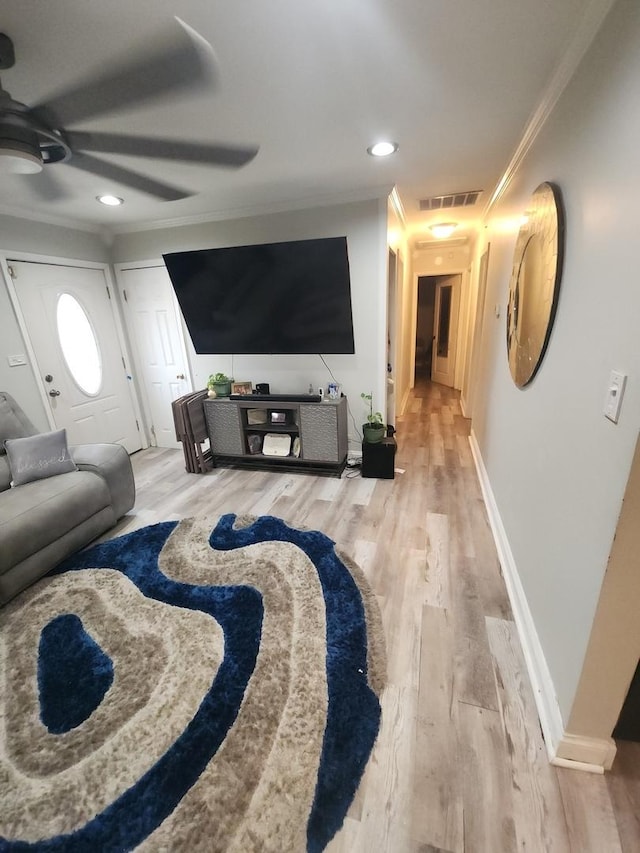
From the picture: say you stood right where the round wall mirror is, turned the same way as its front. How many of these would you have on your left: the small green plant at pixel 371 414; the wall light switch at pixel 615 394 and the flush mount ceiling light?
1

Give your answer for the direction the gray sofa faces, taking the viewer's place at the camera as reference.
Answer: facing the viewer and to the right of the viewer

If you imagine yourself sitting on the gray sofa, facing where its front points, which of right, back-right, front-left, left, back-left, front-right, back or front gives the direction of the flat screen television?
front-left

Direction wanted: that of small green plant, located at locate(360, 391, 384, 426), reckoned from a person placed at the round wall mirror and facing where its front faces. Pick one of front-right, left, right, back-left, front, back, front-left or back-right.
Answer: front-right

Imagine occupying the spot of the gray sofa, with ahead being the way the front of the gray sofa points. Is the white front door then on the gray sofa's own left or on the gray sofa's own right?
on the gray sofa's own left

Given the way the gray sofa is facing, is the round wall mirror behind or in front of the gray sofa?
in front

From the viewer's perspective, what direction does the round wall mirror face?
to the viewer's left

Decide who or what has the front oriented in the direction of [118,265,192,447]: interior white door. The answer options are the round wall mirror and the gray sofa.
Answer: the round wall mirror

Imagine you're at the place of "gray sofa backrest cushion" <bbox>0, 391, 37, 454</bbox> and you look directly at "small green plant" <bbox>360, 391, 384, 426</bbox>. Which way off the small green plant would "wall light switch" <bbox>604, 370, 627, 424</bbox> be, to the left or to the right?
right

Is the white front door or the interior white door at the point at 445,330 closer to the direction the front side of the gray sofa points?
the interior white door

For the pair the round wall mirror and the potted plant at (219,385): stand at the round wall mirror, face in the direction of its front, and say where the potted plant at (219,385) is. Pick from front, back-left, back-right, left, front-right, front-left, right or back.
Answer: front

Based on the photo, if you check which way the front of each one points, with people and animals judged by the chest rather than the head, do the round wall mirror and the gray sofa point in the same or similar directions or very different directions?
very different directions

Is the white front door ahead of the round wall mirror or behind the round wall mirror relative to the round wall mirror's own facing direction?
ahead

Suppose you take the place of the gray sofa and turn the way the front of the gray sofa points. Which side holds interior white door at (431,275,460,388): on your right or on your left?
on your left

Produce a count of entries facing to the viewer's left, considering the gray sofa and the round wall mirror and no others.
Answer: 1

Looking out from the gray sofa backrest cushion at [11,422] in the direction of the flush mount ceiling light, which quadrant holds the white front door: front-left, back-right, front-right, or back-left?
front-left

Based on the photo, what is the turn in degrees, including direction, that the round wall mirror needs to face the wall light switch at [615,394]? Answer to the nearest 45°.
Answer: approximately 90° to its left
